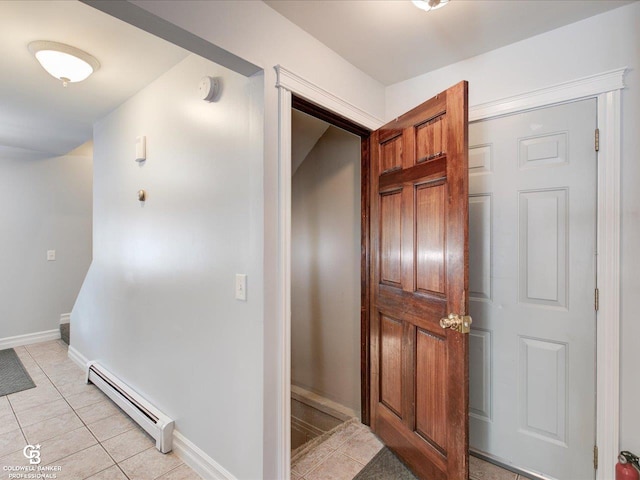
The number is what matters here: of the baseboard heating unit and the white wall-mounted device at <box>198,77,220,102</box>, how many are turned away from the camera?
0

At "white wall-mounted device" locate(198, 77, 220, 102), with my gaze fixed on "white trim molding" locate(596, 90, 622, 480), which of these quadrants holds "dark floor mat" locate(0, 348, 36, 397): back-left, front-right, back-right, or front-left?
back-left

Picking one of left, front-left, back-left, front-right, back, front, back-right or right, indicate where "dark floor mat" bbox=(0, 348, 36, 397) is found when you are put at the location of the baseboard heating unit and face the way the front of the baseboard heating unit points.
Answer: right

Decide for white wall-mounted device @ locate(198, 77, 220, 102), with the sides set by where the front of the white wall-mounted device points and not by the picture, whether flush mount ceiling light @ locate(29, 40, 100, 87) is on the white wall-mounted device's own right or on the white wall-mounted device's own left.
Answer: on the white wall-mounted device's own right

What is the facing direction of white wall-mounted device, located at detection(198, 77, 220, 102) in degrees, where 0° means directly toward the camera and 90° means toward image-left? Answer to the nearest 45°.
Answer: approximately 45°
